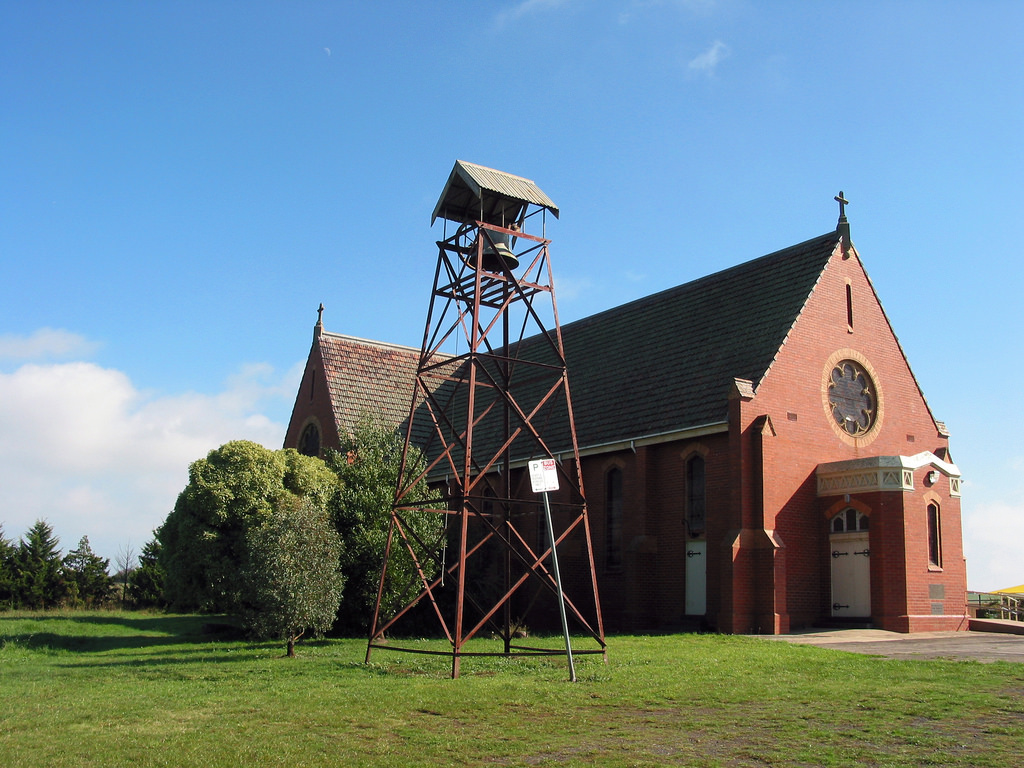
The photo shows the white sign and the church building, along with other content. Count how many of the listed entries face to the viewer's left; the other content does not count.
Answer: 0

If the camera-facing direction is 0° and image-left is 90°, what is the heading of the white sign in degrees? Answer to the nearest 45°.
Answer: approximately 0°

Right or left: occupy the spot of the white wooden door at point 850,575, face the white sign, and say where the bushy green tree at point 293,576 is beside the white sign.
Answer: right

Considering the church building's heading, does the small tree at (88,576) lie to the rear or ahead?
to the rear

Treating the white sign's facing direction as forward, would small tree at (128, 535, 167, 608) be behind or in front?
behind

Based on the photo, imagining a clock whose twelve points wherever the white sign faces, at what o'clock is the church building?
The church building is roughly at 7 o'clock from the white sign.

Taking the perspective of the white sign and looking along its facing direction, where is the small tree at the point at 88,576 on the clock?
The small tree is roughly at 5 o'clock from the white sign.

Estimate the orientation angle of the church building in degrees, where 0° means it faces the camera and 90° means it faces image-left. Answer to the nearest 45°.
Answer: approximately 315°
